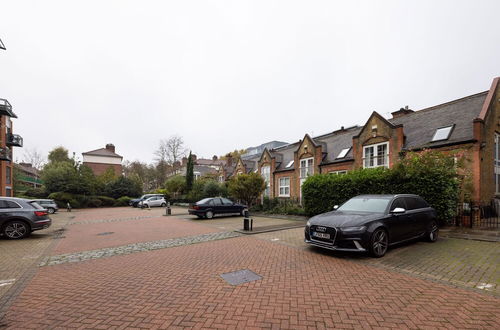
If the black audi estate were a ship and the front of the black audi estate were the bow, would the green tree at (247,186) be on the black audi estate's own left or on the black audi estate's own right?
on the black audi estate's own right

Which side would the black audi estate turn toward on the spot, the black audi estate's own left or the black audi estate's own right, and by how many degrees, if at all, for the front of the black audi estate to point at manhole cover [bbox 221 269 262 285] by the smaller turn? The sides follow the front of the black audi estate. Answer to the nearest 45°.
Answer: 0° — it already faces it

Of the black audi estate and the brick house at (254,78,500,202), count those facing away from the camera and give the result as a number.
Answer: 0

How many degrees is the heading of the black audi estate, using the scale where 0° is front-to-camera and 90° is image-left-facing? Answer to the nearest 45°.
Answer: approximately 45°

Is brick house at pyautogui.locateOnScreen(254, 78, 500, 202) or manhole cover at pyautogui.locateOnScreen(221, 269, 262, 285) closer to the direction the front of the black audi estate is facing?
the manhole cover

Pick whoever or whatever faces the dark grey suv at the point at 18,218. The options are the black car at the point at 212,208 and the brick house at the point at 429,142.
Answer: the brick house

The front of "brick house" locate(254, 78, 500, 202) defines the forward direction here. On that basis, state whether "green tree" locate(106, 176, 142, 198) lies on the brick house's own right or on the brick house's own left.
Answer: on the brick house's own right

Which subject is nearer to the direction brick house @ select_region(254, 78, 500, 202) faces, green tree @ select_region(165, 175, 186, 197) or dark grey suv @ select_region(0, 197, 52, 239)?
the dark grey suv
